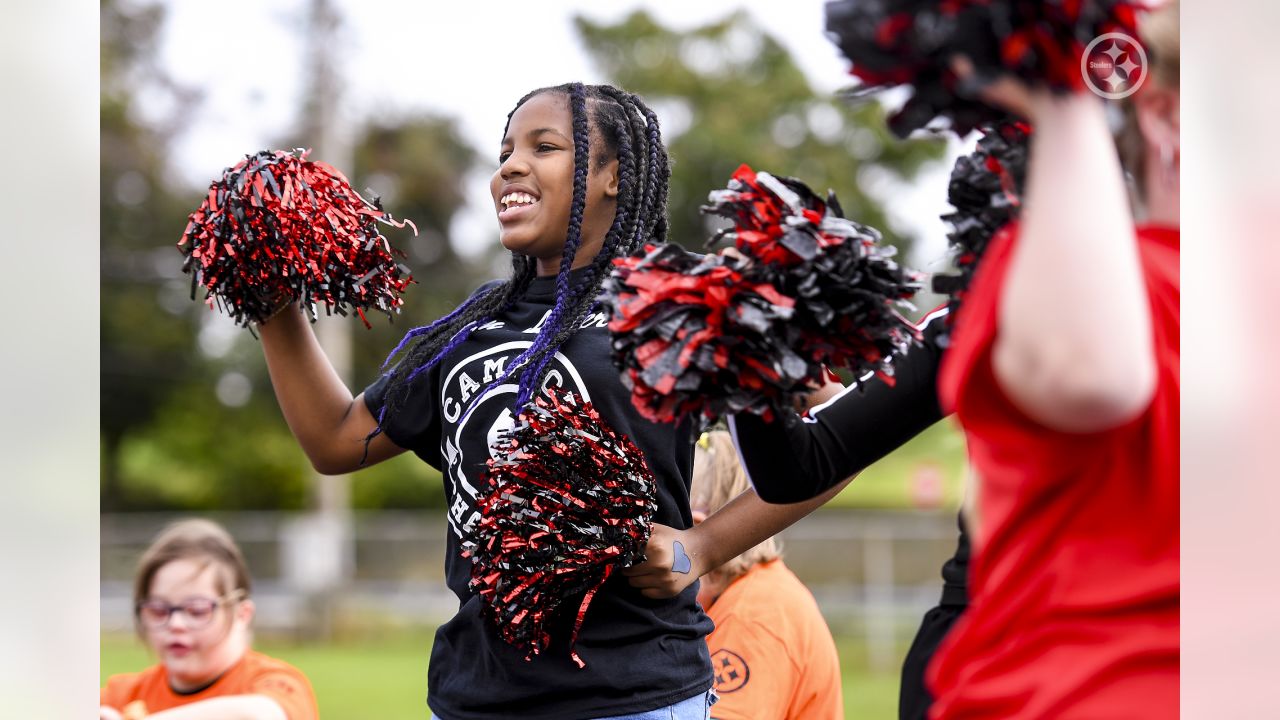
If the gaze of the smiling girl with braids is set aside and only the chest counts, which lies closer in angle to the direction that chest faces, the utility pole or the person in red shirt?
the person in red shirt

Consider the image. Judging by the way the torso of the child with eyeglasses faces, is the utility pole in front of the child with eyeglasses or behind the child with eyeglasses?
behind

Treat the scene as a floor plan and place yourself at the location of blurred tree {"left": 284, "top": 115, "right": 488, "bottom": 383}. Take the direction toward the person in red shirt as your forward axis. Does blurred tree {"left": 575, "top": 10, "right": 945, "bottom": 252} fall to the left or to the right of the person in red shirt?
left

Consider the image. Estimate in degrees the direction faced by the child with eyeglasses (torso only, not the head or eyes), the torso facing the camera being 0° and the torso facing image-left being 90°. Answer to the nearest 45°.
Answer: approximately 45°

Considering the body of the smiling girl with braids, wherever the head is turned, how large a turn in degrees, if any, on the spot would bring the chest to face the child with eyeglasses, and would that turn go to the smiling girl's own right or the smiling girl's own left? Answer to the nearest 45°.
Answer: approximately 90° to the smiling girl's own right

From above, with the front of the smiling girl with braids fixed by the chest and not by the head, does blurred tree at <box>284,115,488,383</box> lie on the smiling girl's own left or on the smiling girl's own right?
on the smiling girl's own right

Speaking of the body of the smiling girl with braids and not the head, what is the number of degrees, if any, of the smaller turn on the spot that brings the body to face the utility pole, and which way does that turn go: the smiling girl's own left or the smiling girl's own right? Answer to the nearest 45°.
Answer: approximately 135° to the smiling girl's own right

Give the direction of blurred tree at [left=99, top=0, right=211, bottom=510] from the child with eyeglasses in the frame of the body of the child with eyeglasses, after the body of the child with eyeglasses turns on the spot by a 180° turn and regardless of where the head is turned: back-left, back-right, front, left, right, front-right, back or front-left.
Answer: front-left

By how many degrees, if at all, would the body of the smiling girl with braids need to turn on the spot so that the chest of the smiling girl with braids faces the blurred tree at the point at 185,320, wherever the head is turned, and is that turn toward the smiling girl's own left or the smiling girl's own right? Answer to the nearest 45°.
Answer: approximately 135° to the smiling girl's own right
